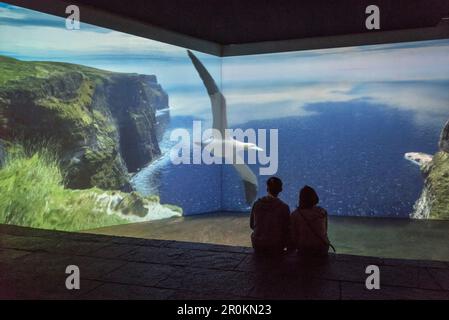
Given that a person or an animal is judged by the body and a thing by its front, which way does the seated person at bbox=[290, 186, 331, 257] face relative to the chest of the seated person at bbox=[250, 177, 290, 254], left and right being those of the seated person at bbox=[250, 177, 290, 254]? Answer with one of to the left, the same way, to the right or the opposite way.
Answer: the same way

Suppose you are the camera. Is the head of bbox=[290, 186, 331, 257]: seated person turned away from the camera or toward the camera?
away from the camera

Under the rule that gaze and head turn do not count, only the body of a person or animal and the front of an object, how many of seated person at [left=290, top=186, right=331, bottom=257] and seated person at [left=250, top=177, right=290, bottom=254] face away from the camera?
2

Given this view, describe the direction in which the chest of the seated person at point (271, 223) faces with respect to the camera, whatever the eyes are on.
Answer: away from the camera

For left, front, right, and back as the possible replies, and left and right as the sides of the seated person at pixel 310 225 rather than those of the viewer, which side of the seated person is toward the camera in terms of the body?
back
